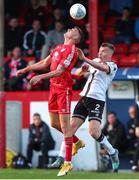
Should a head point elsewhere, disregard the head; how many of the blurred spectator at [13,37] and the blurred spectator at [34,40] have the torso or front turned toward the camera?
2

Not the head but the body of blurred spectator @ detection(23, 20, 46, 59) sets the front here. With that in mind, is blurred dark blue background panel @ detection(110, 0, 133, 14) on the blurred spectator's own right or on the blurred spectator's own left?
on the blurred spectator's own left

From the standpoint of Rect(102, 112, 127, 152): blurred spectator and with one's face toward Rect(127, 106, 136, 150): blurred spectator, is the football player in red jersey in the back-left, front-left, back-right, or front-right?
back-right
